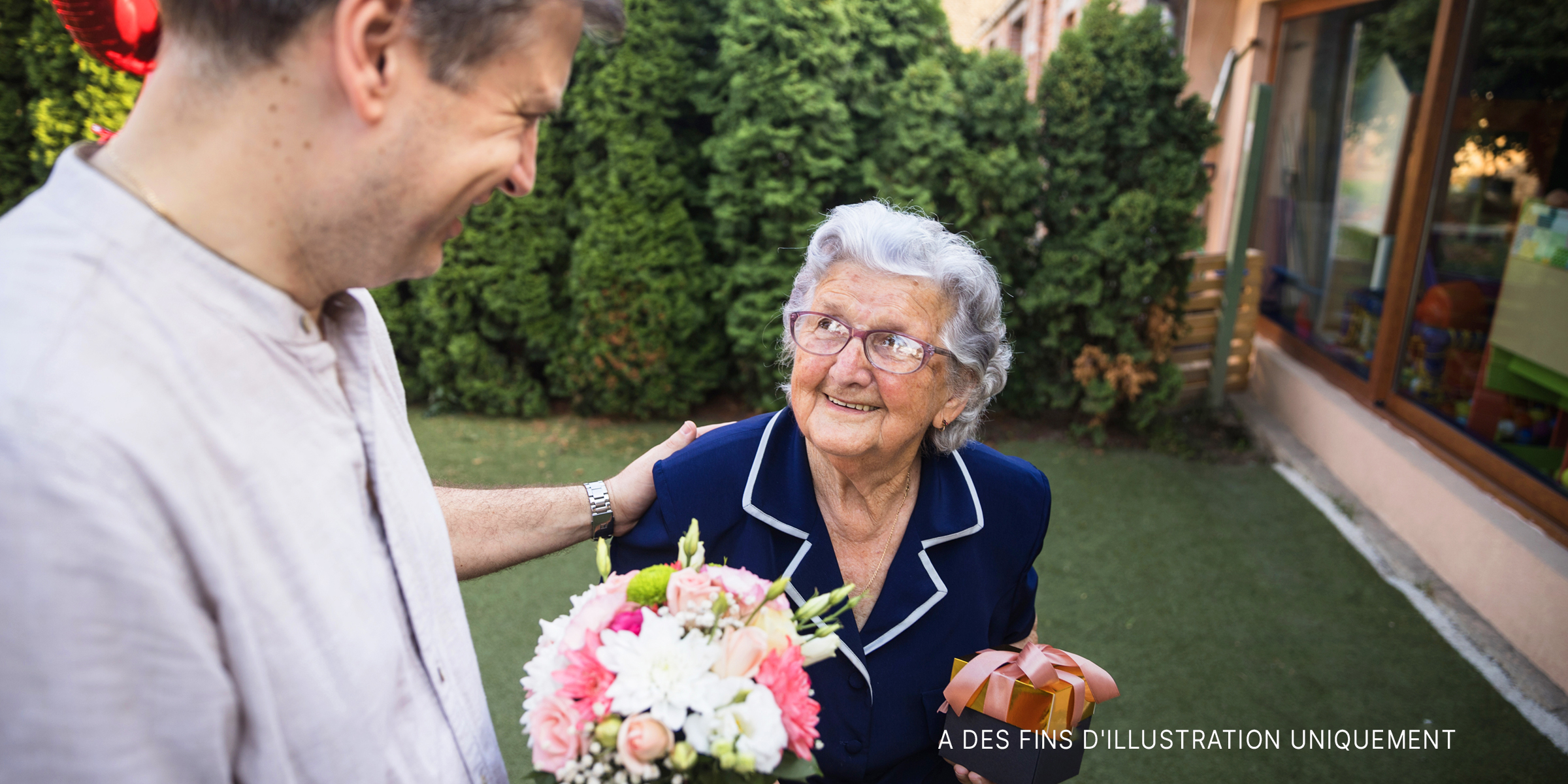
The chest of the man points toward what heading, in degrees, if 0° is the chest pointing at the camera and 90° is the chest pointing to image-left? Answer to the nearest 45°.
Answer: approximately 270°

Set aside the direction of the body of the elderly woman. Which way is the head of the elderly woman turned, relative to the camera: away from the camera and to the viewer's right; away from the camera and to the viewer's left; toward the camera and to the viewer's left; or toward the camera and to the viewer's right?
toward the camera and to the viewer's left

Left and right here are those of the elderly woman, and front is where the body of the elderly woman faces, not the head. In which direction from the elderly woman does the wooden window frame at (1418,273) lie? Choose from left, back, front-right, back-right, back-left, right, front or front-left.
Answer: back-left

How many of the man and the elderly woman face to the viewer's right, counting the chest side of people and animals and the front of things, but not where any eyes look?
1

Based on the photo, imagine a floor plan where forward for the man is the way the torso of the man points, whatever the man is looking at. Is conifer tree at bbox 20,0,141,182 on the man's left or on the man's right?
on the man's left

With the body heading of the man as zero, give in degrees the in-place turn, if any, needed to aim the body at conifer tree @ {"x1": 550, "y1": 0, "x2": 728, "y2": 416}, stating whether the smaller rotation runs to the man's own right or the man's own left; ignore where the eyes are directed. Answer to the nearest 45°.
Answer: approximately 45° to the man's own left

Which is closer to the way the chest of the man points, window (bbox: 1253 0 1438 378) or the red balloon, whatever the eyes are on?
the window

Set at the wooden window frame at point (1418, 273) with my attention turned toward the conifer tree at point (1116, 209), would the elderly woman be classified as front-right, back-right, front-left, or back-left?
back-left

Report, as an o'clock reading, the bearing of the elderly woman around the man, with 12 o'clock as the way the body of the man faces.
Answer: The elderly woman is roughly at 11 o'clock from the man.

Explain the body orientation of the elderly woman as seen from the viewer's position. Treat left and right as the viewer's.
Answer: facing the viewer

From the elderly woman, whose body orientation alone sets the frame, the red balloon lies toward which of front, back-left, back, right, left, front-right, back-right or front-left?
right

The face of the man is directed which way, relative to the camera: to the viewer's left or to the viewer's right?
to the viewer's right
